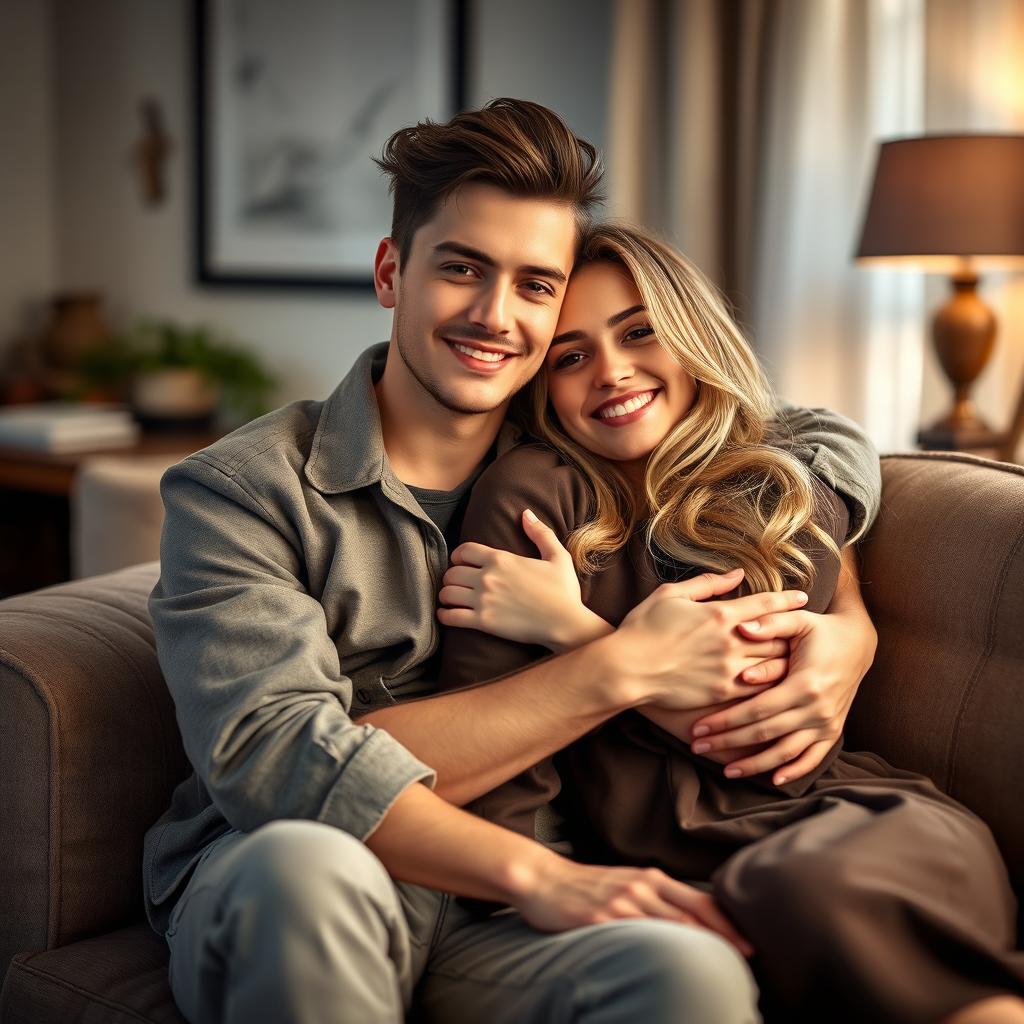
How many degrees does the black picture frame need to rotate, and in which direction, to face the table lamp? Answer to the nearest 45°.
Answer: approximately 45° to its left

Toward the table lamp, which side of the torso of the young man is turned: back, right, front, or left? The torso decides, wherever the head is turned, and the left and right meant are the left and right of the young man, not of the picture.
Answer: left

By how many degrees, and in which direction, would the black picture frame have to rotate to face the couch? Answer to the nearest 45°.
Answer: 0° — it already faces it

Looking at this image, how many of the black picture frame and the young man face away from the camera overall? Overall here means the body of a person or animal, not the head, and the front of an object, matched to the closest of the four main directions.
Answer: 0

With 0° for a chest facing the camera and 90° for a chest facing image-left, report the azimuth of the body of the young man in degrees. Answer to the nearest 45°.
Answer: approximately 315°

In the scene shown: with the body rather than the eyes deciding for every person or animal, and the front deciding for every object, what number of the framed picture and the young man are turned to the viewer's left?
0

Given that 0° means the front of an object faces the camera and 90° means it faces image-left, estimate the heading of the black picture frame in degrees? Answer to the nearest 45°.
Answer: approximately 0°
